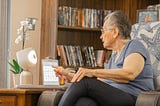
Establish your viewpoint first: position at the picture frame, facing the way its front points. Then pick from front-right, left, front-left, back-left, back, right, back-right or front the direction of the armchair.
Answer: front

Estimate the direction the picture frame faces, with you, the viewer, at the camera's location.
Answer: facing the viewer

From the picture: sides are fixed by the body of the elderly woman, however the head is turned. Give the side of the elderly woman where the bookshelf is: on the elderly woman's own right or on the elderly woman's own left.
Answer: on the elderly woman's own right

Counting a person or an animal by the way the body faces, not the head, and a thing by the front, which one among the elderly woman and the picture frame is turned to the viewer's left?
the elderly woman

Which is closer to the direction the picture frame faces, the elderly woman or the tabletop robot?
the elderly woman

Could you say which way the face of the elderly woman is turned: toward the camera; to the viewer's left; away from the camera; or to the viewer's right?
to the viewer's left

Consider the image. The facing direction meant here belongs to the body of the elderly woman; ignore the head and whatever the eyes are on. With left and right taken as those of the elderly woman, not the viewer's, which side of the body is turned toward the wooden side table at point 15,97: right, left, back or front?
front

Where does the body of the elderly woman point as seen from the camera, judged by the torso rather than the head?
to the viewer's left
